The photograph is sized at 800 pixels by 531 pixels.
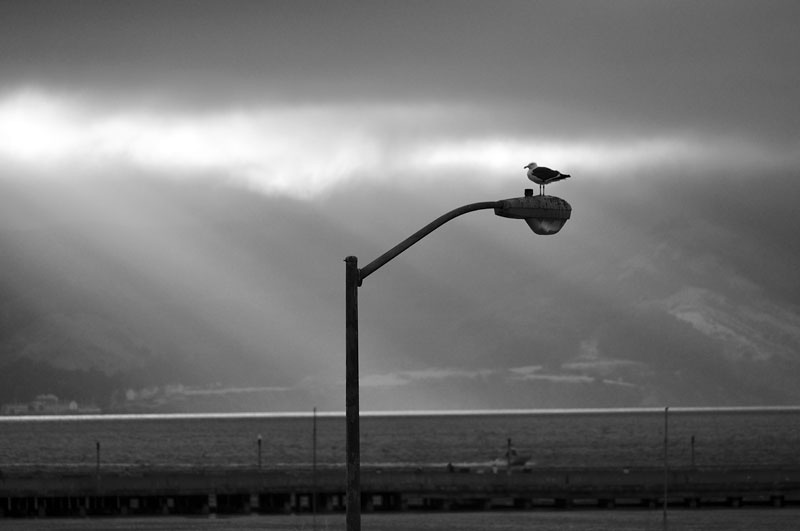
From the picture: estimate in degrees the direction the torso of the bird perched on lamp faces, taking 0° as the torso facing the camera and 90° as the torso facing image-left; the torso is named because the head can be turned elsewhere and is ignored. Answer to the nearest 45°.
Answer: approximately 90°
